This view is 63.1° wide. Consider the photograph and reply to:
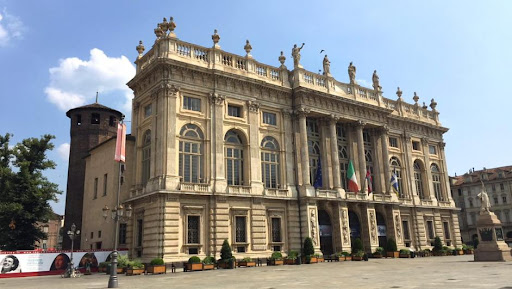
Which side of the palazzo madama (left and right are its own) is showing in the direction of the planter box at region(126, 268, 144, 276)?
right

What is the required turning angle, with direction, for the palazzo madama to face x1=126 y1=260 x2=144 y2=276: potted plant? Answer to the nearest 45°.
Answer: approximately 90° to its right

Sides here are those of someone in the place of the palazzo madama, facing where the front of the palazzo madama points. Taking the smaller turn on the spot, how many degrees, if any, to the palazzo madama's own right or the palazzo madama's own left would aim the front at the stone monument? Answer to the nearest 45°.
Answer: approximately 45° to the palazzo madama's own left
